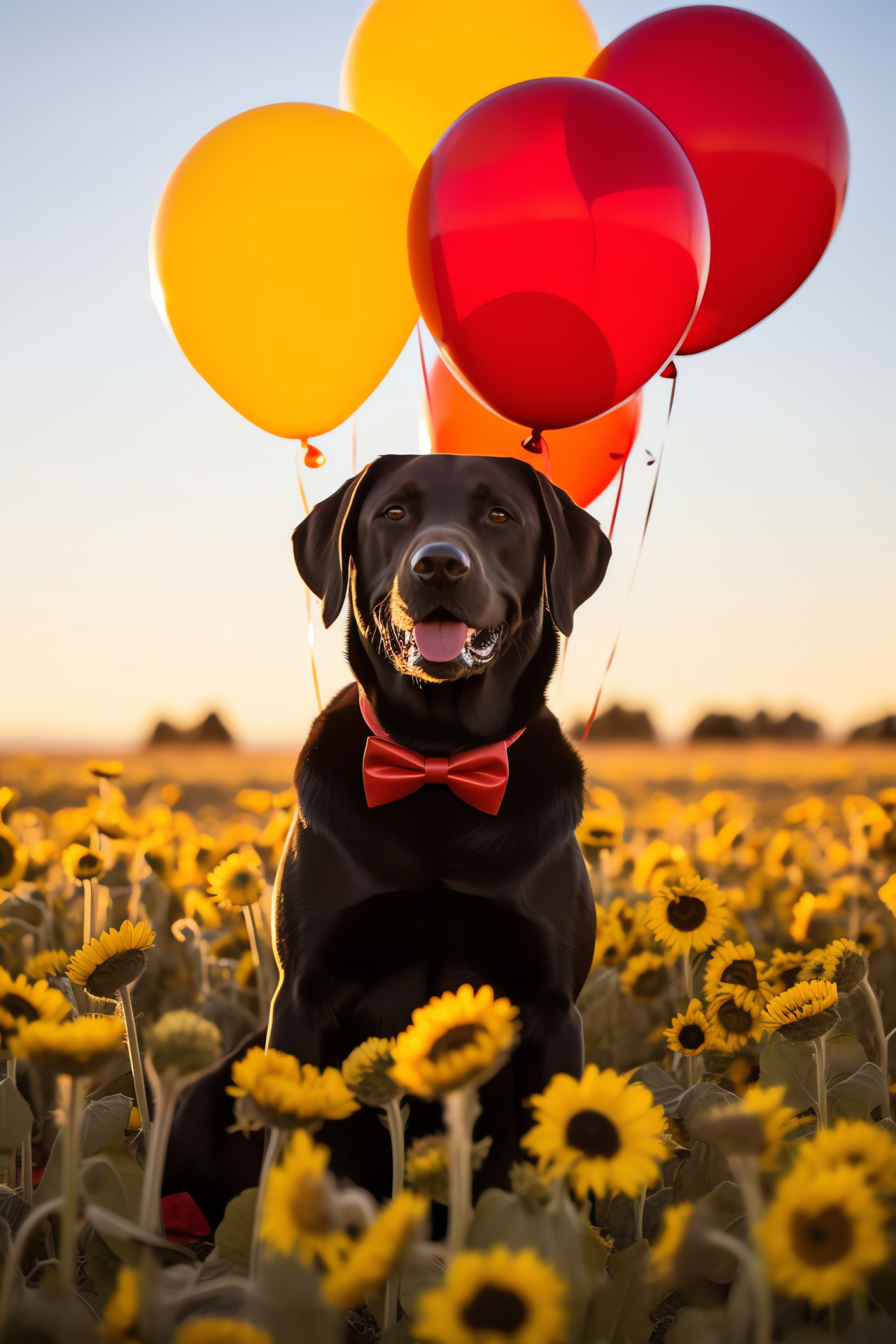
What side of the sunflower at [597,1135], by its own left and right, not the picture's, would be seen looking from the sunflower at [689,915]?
back

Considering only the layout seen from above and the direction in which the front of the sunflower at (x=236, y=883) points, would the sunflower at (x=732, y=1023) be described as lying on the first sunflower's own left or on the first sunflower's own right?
on the first sunflower's own left

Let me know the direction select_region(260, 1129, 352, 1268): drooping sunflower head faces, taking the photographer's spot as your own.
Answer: facing the viewer and to the right of the viewer

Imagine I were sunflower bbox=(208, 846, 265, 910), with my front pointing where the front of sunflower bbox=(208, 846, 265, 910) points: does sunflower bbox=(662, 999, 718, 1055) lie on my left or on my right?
on my left

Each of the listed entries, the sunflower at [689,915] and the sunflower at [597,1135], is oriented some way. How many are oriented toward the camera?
2

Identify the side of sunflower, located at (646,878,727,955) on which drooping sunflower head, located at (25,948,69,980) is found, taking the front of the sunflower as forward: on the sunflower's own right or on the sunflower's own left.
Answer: on the sunflower's own right
